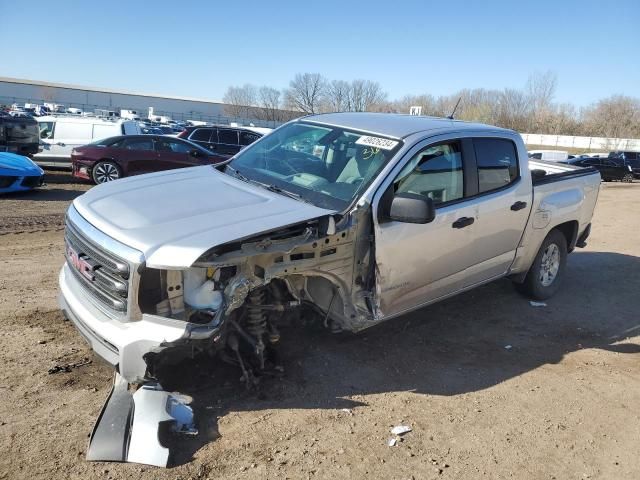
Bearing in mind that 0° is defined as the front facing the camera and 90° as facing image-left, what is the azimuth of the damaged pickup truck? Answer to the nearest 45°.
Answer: approximately 45°

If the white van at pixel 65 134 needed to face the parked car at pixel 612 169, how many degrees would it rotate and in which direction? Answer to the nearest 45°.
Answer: approximately 180°

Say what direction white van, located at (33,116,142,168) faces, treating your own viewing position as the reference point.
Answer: facing to the left of the viewer

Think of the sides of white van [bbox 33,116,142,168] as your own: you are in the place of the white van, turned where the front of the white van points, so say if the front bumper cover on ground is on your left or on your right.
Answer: on your left

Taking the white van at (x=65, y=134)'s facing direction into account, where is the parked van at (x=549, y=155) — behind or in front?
behind
